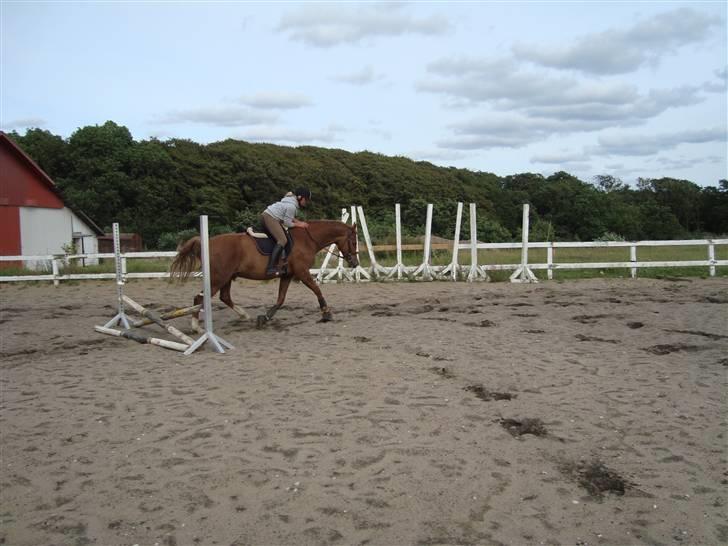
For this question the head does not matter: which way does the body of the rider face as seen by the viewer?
to the viewer's right

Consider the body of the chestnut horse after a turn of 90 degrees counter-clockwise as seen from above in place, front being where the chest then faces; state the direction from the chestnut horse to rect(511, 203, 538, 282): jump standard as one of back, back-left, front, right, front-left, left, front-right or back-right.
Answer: front-right

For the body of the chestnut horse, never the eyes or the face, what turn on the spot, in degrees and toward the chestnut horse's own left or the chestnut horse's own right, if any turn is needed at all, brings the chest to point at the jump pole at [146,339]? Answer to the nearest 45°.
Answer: approximately 135° to the chestnut horse's own right

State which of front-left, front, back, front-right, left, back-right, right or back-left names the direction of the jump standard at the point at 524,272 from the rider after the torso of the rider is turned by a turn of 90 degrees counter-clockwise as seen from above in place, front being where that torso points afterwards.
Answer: front-right

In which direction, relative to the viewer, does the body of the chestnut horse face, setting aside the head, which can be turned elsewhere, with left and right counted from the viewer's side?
facing to the right of the viewer
